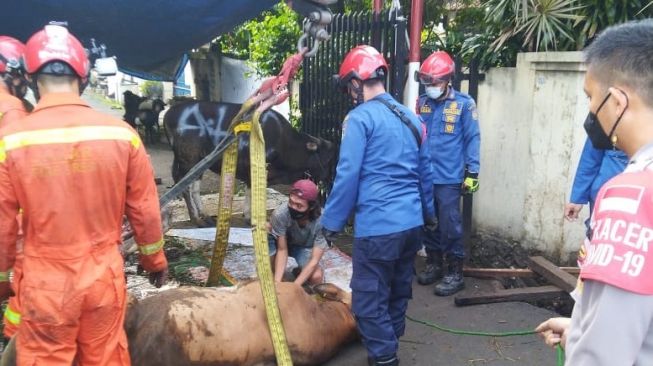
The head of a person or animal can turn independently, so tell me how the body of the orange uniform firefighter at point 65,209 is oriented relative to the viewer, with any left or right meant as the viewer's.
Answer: facing away from the viewer

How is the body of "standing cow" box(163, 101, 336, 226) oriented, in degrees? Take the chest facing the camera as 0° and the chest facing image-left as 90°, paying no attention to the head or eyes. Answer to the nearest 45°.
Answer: approximately 270°

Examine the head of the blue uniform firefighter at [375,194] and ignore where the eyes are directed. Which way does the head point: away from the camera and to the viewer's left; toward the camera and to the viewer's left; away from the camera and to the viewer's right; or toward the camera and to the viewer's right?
away from the camera and to the viewer's left

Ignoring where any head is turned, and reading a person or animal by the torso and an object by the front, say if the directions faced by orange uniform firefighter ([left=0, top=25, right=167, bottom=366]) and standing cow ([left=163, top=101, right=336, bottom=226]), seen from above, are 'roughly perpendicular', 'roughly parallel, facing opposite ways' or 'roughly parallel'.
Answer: roughly perpendicular

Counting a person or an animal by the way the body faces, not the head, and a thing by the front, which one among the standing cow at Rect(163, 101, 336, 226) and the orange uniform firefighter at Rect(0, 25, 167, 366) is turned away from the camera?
the orange uniform firefighter

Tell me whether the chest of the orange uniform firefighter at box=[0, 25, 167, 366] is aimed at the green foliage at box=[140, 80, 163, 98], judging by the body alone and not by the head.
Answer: yes

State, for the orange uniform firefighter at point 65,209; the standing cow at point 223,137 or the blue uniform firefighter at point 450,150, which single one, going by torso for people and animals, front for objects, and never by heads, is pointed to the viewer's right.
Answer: the standing cow

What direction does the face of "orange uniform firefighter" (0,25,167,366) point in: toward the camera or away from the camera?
away from the camera

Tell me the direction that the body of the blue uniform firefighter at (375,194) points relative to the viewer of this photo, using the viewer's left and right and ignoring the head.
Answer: facing away from the viewer and to the left of the viewer

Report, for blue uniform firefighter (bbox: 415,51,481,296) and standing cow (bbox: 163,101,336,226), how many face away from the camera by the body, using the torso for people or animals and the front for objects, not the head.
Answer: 0

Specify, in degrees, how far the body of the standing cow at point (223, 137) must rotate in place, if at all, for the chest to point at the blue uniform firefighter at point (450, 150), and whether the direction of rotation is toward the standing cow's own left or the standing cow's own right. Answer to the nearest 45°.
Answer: approximately 45° to the standing cow's own right
